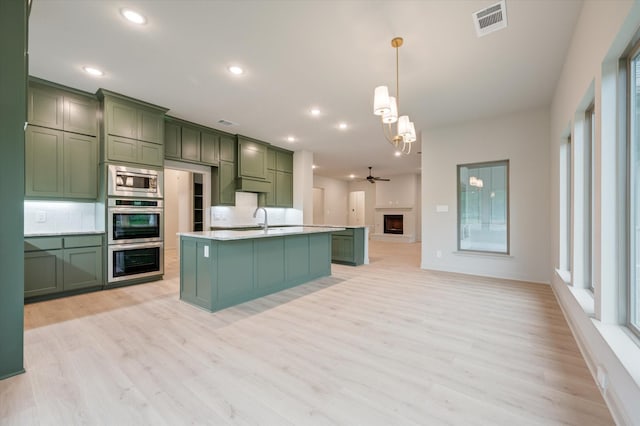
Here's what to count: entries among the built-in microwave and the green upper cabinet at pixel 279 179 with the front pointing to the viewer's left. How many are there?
0

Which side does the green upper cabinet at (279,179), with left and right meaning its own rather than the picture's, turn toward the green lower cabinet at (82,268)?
right

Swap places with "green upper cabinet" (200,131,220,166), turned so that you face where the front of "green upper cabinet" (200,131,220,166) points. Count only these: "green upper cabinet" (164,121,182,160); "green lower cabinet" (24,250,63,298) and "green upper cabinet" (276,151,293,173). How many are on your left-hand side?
1

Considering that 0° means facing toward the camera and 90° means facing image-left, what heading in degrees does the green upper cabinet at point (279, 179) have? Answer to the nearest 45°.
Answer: approximately 315°

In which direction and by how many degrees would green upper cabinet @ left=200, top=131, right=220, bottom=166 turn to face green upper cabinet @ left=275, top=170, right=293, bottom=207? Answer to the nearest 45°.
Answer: approximately 90° to its left

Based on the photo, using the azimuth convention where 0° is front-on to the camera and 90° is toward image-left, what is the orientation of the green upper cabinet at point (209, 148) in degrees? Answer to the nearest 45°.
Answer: approximately 315°

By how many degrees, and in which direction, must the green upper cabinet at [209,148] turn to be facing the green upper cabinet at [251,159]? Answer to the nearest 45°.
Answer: approximately 90° to its left

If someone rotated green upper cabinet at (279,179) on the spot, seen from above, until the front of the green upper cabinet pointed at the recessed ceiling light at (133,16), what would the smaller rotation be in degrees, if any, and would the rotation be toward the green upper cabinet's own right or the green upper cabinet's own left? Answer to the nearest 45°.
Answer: approximately 45° to the green upper cabinet's own right

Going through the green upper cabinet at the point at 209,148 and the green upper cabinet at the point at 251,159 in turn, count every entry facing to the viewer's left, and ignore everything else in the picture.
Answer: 0

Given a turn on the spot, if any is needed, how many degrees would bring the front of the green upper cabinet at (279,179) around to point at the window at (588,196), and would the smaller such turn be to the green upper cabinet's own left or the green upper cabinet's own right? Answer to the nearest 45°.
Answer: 0° — it already faces it

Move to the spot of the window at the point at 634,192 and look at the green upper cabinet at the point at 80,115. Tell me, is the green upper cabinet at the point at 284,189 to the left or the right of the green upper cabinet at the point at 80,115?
right

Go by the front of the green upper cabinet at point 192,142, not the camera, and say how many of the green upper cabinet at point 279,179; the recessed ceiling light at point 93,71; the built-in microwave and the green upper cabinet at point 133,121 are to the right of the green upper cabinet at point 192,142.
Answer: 3
